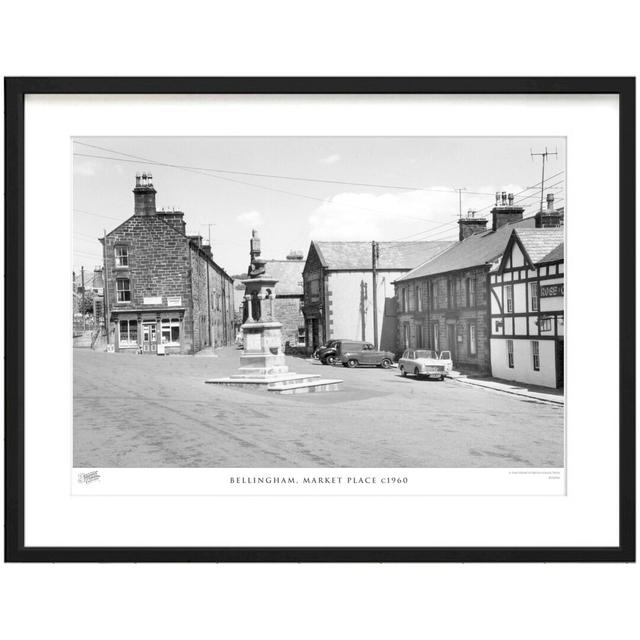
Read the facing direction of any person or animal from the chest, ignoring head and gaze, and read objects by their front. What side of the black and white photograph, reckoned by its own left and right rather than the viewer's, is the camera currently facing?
front

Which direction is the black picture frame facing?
toward the camera
